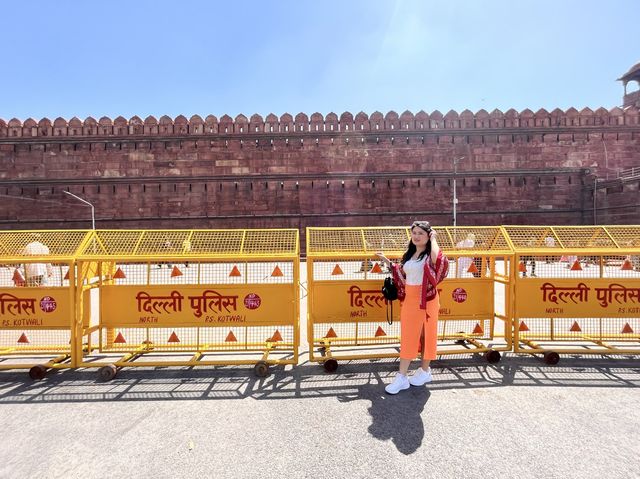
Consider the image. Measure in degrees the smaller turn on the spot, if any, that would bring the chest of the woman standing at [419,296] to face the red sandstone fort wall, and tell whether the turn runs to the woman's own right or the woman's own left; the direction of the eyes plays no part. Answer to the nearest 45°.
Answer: approximately 135° to the woman's own right

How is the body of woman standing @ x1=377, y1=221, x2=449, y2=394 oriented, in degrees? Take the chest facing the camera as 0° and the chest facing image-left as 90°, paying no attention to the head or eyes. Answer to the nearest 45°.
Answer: approximately 45°
